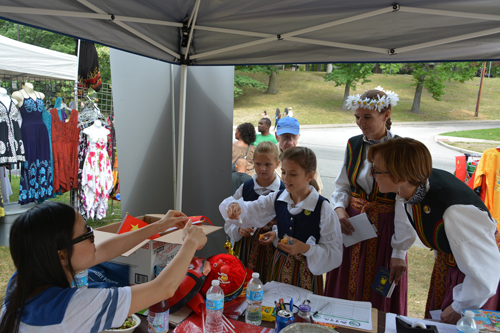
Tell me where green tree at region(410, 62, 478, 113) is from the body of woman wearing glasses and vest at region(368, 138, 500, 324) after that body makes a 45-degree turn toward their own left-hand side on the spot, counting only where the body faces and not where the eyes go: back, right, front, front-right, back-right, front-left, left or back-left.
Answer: back-right

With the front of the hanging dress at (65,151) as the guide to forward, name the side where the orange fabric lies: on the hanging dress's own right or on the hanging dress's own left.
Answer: on the hanging dress's own left

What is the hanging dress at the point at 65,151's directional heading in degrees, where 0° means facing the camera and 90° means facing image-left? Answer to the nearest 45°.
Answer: approximately 0°

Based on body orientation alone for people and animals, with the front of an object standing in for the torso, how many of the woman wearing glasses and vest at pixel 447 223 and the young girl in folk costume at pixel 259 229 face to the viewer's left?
1

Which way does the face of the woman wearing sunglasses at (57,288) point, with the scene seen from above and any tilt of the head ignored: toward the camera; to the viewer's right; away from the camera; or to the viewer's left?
to the viewer's right

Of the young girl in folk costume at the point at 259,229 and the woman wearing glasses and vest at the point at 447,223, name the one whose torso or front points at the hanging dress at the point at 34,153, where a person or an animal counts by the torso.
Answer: the woman wearing glasses and vest

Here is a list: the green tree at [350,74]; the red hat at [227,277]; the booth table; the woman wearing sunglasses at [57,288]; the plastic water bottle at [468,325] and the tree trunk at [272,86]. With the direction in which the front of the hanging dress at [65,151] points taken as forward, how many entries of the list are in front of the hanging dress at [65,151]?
4

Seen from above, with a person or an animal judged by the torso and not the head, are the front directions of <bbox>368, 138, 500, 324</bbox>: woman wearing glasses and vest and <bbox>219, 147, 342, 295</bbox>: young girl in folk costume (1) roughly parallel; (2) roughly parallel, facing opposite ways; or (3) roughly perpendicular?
roughly perpendicular

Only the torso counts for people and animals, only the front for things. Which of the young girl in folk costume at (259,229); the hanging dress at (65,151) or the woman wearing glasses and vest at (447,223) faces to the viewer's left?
the woman wearing glasses and vest

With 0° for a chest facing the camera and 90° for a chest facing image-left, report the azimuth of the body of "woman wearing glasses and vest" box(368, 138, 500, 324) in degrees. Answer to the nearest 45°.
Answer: approximately 90°

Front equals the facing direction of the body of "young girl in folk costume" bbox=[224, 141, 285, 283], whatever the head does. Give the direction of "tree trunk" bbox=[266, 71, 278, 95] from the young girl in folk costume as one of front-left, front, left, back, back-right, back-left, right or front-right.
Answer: back

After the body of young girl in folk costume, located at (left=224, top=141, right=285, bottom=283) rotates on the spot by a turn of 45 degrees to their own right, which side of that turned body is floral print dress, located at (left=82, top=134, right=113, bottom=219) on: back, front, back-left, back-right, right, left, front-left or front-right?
right

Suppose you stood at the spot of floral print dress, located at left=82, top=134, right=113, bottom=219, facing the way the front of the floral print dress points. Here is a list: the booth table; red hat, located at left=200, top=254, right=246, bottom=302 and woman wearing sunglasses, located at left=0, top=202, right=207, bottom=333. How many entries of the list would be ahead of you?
3
